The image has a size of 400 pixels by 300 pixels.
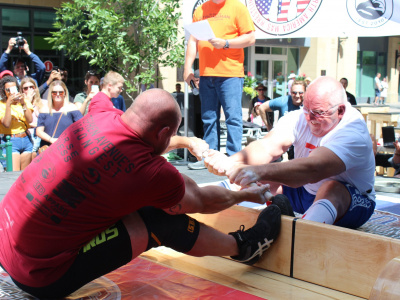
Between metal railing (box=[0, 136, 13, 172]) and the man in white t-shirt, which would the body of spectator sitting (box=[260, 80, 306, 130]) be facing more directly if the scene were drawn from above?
the man in white t-shirt

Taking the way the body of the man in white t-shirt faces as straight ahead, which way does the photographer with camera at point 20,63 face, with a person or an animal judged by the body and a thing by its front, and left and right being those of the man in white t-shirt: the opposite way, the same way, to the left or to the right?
to the left

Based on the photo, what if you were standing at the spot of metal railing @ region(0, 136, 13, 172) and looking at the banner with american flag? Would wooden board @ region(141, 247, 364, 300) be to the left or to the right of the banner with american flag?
right

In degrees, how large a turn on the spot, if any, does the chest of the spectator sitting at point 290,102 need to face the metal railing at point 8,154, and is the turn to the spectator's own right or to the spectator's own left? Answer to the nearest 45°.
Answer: approximately 45° to the spectator's own right

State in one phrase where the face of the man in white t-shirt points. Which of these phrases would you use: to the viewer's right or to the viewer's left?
to the viewer's left

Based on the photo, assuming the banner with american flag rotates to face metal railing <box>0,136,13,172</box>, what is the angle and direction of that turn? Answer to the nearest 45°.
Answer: approximately 90° to its right

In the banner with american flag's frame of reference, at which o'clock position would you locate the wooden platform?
The wooden platform is roughly at 12 o'clock from the banner with american flag.

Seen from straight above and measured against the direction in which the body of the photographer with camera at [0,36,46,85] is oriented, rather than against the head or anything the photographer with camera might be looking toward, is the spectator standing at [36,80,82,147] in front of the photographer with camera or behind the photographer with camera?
in front

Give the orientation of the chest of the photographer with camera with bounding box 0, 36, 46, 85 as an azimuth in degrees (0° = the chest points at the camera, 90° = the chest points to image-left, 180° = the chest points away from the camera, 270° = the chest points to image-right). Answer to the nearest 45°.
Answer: approximately 0°

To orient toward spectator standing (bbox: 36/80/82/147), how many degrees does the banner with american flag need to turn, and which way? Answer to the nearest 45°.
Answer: approximately 90° to its right
